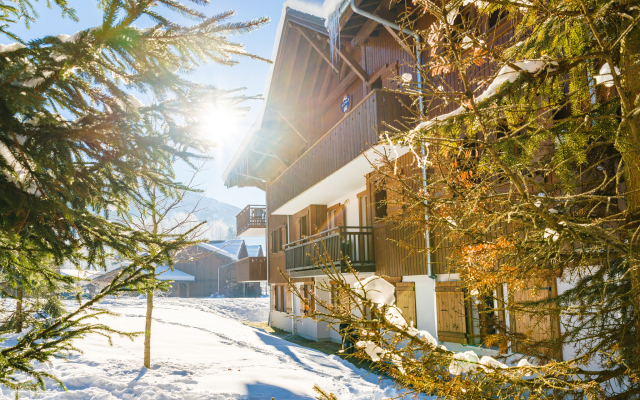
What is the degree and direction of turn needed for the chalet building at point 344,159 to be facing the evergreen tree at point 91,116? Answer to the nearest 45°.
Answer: approximately 45° to its left

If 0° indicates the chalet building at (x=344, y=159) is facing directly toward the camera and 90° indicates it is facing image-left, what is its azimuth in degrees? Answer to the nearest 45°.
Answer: approximately 45°
